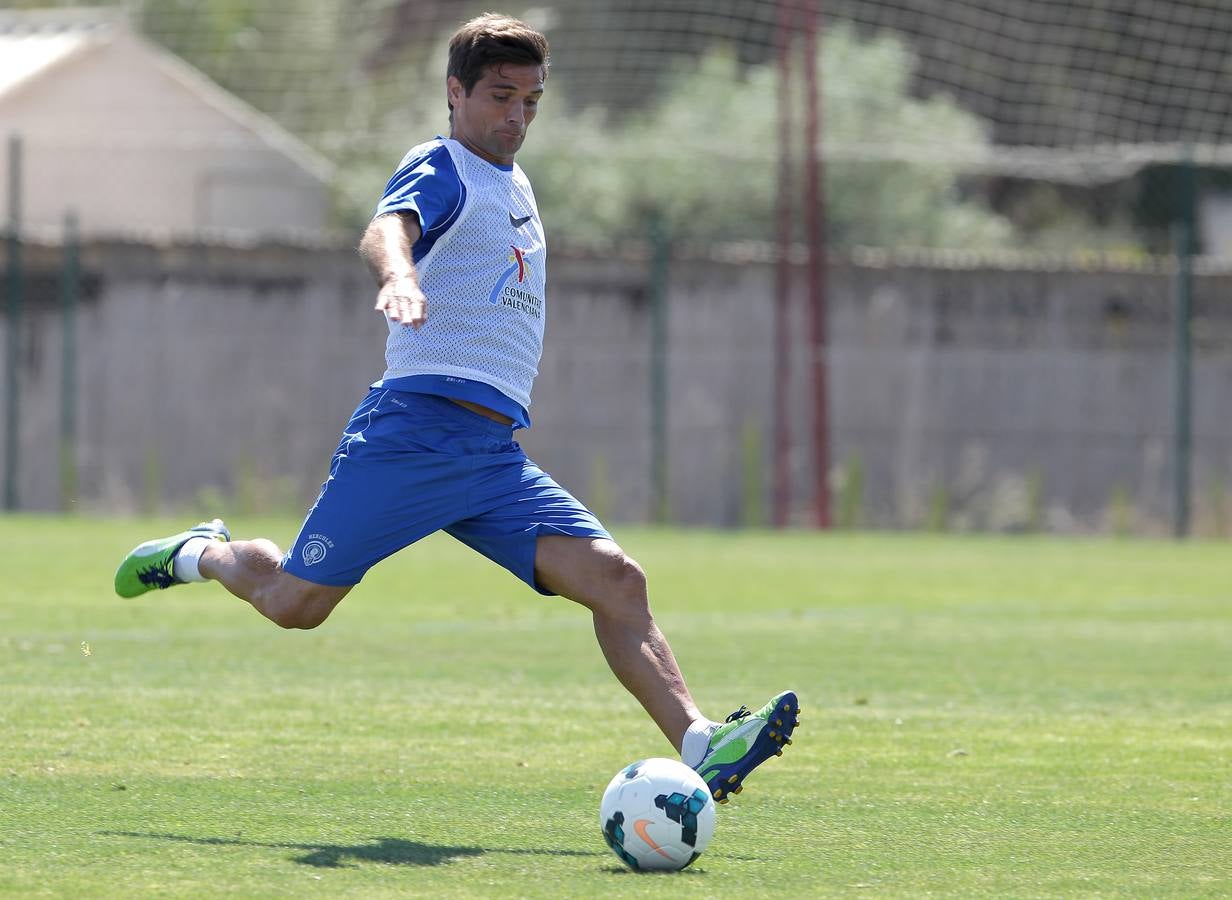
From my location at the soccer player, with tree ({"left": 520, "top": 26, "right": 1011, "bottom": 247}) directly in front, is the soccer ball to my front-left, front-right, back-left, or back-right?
back-right

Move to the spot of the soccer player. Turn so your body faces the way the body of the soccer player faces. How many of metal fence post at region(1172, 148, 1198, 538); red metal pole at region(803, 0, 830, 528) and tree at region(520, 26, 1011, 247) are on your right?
0

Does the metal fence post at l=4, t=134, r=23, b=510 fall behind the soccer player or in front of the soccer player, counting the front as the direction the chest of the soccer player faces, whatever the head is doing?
behind

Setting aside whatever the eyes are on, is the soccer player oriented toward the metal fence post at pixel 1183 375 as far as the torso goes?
no

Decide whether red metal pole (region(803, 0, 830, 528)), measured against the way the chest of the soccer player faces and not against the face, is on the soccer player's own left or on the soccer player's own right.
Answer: on the soccer player's own left

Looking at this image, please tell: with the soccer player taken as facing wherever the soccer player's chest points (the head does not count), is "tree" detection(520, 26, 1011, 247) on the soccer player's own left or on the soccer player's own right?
on the soccer player's own left

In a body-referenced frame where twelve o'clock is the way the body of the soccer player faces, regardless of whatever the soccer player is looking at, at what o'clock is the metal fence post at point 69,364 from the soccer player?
The metal fence post is roughly at 7 o'clock from the soccer player.

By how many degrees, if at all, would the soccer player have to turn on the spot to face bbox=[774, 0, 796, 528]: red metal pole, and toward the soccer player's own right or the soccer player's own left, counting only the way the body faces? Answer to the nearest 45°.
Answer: approximately 135° to the soccer player's own left

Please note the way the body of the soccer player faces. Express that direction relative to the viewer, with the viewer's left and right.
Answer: facing the viewer and to the right of the viewer

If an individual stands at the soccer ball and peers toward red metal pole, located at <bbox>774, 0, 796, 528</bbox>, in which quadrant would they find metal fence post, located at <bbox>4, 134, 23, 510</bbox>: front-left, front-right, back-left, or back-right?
front-left

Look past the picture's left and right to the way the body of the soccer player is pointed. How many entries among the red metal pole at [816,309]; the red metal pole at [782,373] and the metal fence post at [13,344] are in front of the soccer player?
0

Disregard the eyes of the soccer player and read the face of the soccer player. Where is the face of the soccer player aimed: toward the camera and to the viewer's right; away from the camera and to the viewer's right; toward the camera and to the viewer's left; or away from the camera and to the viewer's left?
toward the camera and to the viewer's right
